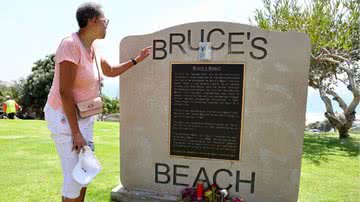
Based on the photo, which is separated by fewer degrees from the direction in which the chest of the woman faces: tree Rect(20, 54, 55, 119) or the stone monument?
the stone monument

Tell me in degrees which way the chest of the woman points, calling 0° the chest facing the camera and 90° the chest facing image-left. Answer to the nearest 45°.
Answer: approximately 270°

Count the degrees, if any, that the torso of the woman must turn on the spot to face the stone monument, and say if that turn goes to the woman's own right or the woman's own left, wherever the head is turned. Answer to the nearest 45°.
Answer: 0° — they already face it

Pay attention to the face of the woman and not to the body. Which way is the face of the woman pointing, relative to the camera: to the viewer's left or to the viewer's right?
to the viewer's right

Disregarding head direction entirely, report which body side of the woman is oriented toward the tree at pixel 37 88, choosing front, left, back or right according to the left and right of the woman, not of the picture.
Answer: left
